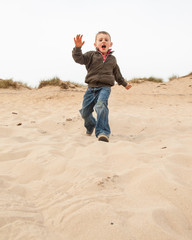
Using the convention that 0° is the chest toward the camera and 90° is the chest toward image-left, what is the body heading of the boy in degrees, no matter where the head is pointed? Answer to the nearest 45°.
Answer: approximately 0°

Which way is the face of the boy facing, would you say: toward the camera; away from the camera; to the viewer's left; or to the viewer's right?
toward the camera
